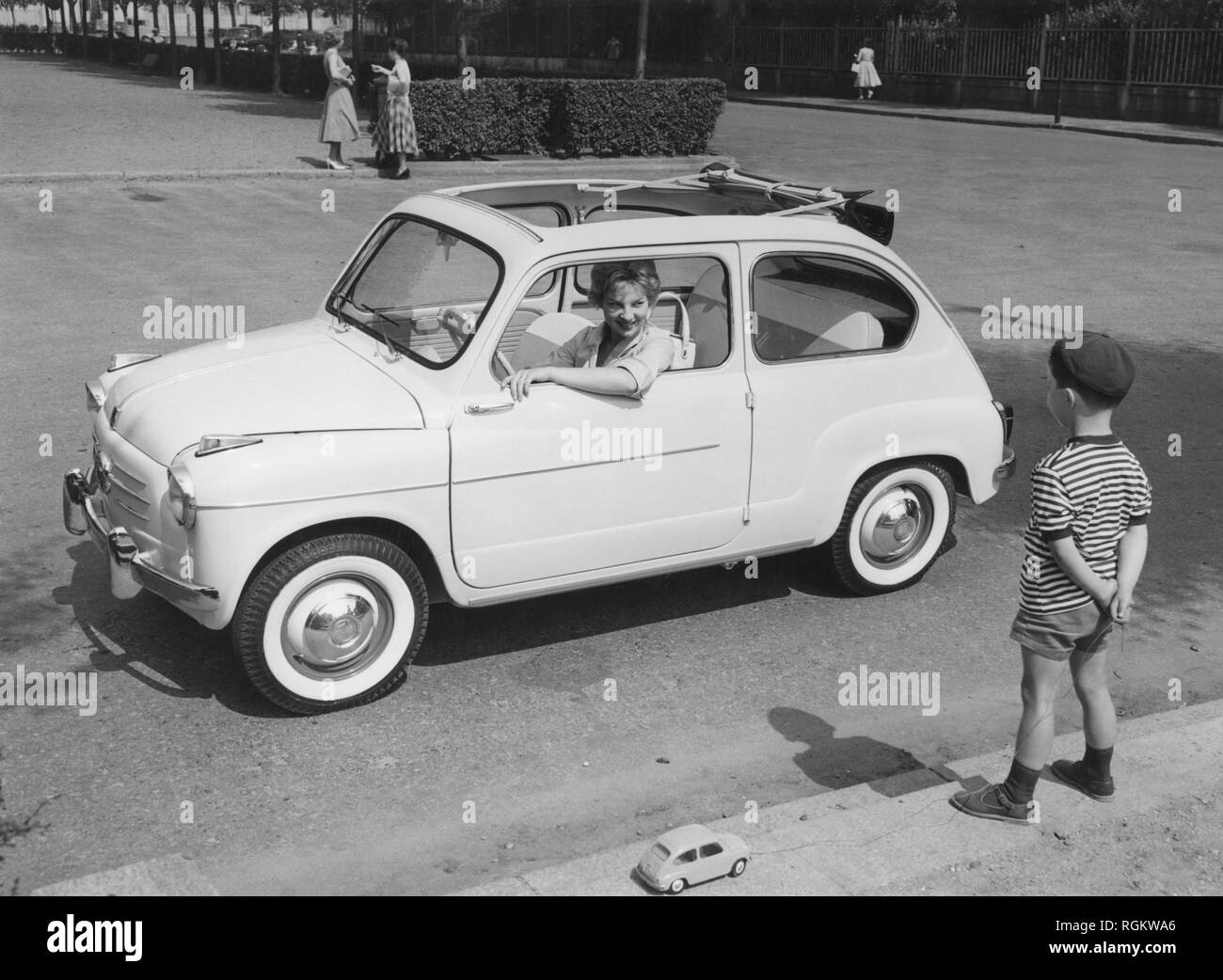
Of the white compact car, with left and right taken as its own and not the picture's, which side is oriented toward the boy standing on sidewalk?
left

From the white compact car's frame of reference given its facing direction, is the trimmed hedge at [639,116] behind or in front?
behind

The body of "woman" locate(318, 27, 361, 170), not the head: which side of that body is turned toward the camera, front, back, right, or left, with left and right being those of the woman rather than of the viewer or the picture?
right

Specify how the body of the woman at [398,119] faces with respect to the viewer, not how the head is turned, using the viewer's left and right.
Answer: facing to the left of the viewer

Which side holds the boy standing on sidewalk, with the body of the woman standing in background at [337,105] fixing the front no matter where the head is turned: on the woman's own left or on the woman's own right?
on the woman's own right

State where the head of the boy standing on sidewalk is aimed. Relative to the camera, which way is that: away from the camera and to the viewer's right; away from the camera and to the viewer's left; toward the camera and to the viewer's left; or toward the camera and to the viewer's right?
away from the camera and to the viewer's left

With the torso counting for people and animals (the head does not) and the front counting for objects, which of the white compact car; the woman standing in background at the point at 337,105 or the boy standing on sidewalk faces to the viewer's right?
the woman standing in background

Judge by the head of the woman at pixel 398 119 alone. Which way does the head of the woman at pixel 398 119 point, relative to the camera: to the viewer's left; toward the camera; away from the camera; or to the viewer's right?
to the viewer's left

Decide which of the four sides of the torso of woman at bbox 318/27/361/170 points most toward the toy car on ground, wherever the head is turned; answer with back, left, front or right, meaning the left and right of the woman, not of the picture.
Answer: right

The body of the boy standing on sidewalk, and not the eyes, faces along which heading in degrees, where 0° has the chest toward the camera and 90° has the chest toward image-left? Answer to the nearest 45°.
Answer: approximately 135°
